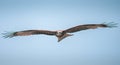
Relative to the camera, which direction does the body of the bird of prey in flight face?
toward the camera
